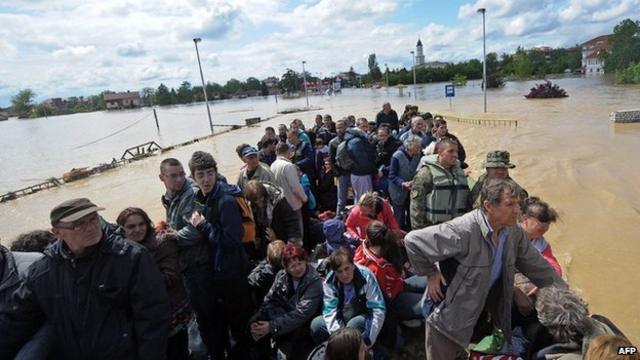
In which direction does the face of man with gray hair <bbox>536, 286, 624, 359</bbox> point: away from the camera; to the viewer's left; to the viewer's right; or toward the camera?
away from the camera

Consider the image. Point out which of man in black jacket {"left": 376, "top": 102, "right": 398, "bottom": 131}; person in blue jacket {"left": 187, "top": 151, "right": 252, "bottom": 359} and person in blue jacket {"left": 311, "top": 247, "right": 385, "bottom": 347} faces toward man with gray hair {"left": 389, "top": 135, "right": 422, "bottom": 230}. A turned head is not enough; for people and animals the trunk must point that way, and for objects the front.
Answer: the man in black jacket

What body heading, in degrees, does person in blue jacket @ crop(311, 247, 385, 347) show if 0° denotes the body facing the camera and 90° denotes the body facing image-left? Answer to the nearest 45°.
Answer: approximately 0°

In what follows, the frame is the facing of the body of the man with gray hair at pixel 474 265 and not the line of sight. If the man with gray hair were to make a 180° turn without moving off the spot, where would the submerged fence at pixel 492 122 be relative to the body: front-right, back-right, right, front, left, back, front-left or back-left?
front-right

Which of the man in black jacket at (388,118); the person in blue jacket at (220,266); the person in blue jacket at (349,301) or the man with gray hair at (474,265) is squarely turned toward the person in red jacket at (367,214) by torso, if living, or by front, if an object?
the man in black jacket

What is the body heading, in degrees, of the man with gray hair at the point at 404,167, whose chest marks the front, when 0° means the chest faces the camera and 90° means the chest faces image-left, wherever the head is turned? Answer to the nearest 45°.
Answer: approximately 315°

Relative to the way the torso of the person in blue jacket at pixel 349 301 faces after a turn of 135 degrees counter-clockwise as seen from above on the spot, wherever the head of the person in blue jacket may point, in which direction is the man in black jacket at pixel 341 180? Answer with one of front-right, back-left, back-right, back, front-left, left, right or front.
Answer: front-left

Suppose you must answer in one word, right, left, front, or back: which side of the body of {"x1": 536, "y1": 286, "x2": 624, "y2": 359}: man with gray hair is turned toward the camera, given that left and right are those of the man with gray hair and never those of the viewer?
back

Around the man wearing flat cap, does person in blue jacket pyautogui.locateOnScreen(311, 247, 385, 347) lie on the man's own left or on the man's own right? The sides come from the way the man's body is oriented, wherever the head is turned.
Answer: on the man's own left

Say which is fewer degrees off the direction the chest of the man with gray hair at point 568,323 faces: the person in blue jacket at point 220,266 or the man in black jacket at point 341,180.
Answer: the man in black jacket

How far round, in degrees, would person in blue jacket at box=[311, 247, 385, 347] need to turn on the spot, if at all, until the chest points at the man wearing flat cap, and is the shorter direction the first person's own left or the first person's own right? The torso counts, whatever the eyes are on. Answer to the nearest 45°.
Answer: approximately 45° to the first person's own right

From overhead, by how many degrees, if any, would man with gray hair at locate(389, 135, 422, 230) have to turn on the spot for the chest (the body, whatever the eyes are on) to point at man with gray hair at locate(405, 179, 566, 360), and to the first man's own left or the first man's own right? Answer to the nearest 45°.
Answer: approximately 45° to the first man's own right
